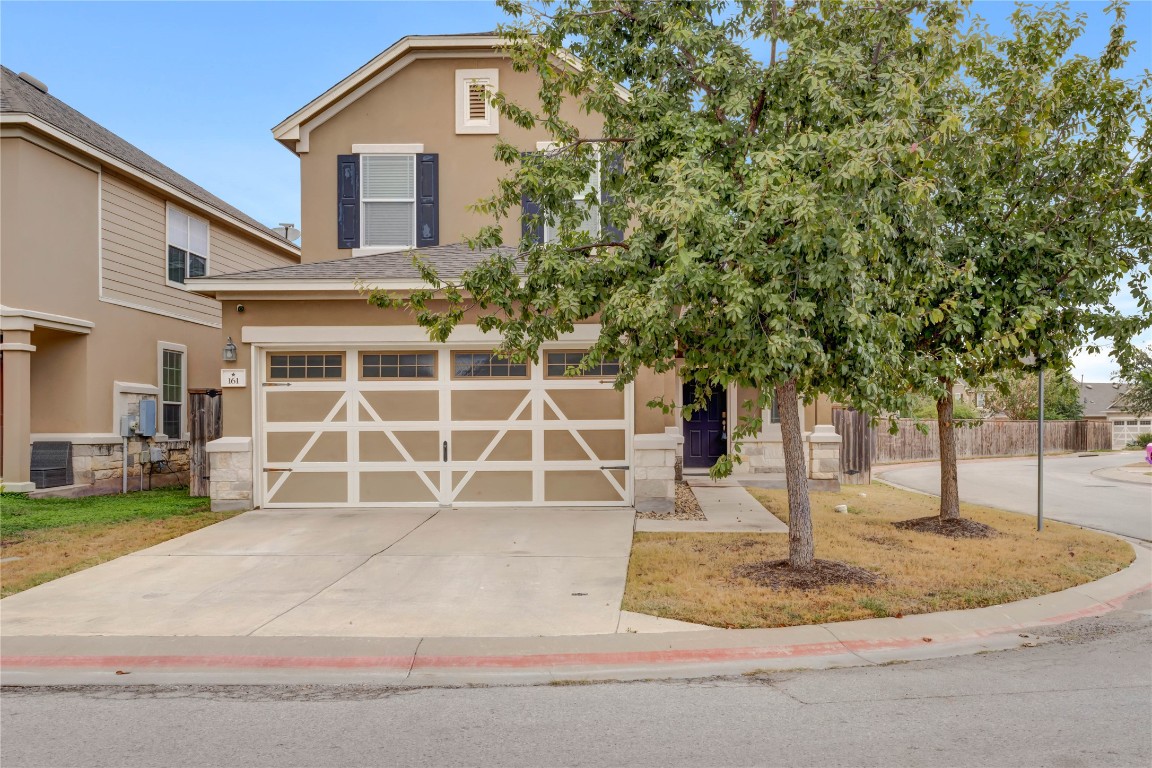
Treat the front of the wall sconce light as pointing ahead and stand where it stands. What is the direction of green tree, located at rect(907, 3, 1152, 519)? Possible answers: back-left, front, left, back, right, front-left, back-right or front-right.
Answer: front-left

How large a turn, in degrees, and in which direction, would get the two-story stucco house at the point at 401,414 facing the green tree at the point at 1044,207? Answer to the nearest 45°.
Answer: approximately 45° to its left

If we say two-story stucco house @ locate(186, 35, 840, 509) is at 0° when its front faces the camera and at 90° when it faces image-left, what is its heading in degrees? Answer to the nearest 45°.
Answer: approximately 0°

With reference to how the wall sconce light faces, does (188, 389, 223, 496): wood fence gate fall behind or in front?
behind

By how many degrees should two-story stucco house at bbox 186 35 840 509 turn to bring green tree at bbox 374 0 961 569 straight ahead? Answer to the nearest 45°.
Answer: approximately 45° to its left

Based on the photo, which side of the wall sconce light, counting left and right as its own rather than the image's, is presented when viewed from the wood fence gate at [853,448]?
left
